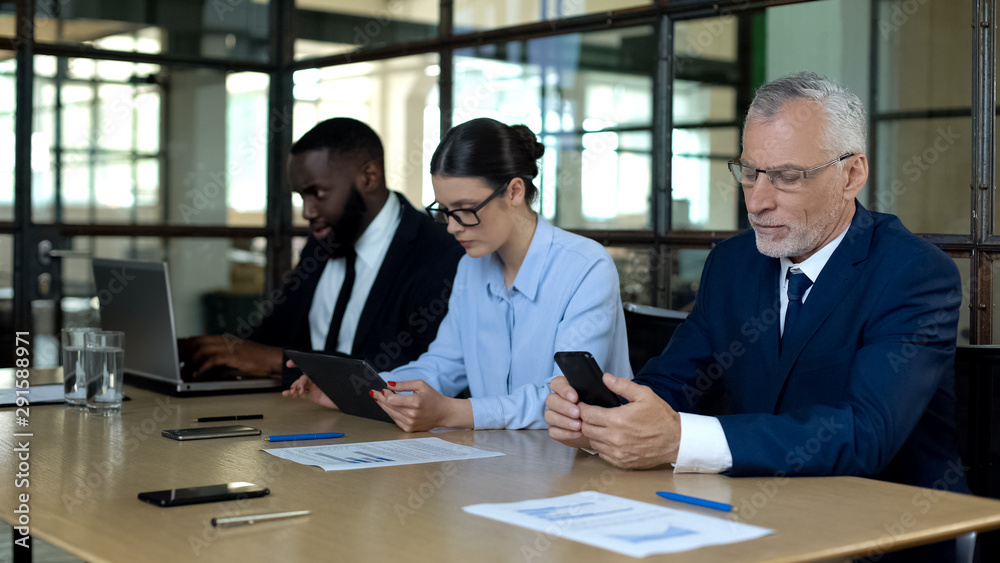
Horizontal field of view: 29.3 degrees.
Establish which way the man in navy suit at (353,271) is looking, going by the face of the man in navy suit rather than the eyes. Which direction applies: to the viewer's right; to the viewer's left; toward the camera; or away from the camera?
to the viewer's left

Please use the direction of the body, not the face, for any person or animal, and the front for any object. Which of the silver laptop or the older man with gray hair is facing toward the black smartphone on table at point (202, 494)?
the older man with gray hair

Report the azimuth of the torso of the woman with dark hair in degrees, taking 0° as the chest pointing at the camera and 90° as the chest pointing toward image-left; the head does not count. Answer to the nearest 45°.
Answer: approximately 45°

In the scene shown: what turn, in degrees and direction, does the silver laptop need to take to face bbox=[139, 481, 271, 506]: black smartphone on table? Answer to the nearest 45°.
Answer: approximately 135° to its right

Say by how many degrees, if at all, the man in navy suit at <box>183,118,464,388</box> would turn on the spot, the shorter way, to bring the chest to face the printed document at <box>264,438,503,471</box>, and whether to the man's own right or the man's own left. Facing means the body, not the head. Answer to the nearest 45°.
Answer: approximately 45° to the man's own left

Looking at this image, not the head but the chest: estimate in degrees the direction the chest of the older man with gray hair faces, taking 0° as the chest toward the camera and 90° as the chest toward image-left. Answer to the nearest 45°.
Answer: approximately 45°
